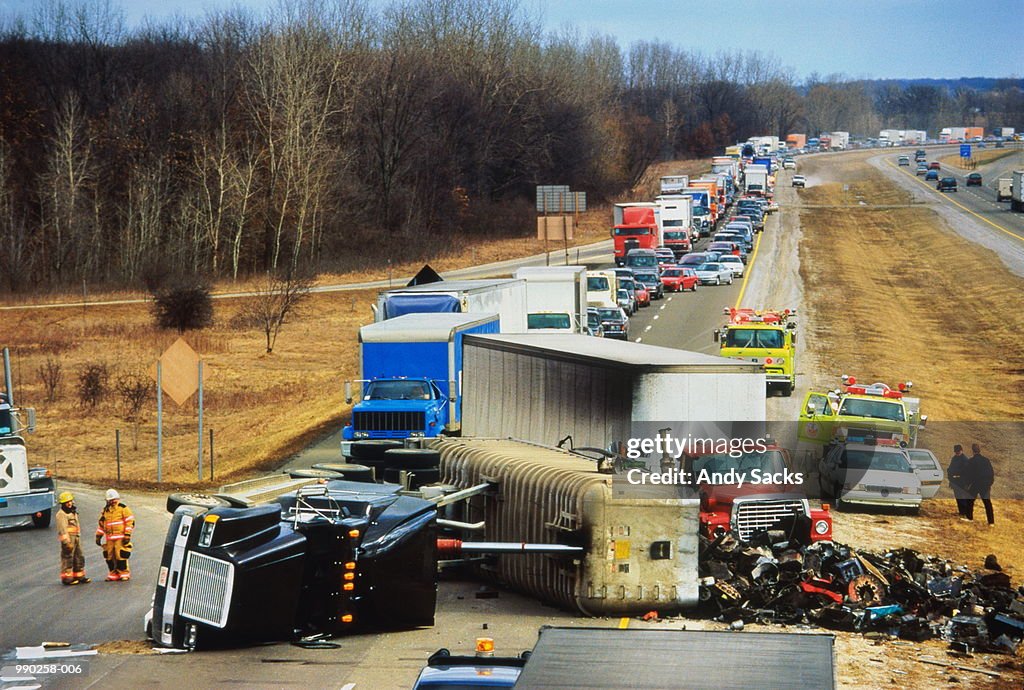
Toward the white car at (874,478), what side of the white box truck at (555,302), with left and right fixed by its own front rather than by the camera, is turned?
front

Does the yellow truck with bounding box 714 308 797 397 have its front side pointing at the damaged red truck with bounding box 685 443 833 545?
yes

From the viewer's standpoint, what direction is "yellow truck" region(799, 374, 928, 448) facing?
toward the camera

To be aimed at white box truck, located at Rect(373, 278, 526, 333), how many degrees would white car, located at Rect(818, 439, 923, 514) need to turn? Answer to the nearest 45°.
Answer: approximately 135° to its right

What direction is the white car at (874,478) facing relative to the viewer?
toward the camera

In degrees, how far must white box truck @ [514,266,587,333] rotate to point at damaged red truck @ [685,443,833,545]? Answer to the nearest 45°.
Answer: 0° — it already faces it

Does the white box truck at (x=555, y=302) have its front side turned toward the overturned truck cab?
yes

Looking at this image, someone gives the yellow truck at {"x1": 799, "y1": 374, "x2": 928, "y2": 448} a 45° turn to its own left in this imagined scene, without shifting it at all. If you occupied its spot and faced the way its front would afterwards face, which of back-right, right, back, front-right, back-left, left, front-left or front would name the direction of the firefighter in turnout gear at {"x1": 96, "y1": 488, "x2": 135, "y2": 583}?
right

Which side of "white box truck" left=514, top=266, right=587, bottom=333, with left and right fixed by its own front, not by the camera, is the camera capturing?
front

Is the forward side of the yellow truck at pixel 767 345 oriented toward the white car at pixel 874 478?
yes

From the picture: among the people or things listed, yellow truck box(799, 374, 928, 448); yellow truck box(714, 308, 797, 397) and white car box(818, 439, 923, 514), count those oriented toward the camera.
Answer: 3

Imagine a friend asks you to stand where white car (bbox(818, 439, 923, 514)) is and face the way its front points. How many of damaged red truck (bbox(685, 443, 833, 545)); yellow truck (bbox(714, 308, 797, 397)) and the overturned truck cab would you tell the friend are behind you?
1
